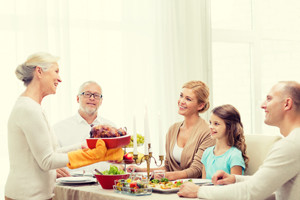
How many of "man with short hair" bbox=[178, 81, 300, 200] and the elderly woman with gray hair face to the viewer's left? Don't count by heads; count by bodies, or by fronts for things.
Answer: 1

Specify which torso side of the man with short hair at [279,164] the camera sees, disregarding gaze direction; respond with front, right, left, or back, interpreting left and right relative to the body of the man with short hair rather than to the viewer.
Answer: left

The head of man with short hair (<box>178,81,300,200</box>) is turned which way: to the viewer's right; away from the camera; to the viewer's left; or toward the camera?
to the viewer's left

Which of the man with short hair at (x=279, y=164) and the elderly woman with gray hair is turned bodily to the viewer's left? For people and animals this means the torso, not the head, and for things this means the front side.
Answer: the man with short hair

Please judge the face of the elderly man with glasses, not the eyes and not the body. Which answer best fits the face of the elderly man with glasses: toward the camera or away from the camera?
toward the camera

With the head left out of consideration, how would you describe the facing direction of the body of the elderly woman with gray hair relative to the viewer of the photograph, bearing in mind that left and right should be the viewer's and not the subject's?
facing to the right of the viewer

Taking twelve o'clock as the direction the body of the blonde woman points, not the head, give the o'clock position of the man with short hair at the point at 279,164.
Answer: The man with short hair is roughly at 10 o'clock from the blonde woman.

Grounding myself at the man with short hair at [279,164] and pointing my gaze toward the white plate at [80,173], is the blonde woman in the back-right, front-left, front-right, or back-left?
front-right

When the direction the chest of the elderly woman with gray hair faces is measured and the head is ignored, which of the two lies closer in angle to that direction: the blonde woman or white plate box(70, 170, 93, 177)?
the blonde woman

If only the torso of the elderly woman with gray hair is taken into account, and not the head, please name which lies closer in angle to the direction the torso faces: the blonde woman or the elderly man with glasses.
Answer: the blonde woman

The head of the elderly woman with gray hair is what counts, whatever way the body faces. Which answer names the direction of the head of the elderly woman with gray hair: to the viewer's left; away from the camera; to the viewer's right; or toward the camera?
to the viewer's right

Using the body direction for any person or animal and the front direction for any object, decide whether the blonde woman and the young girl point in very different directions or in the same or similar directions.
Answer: same or similar directions

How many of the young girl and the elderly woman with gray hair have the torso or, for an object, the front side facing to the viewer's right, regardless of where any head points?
1

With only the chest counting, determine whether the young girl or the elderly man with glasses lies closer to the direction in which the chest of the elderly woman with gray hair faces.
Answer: the young girl

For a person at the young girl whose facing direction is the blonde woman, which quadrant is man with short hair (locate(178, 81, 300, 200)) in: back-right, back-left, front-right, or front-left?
back-left

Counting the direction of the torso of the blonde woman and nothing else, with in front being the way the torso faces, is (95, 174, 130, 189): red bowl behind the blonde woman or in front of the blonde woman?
in front
